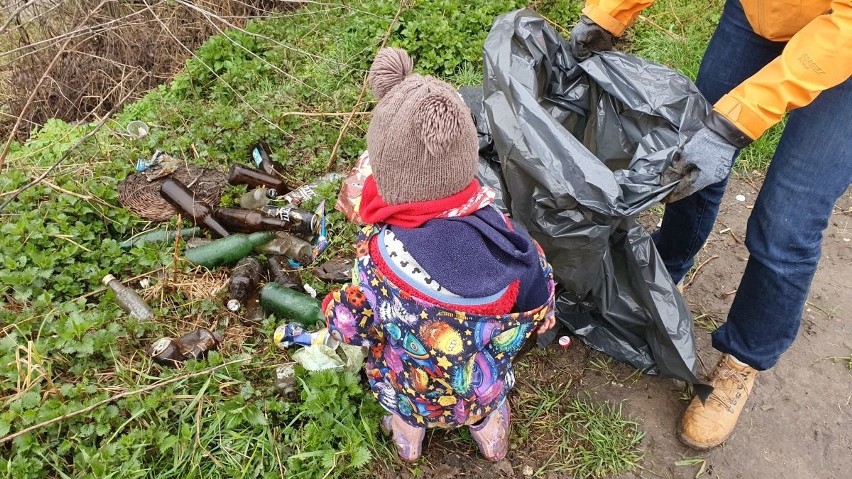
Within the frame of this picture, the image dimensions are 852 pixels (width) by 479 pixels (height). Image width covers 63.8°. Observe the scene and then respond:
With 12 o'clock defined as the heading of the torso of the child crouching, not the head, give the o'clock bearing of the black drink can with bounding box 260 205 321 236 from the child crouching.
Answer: The black drink can is roughly at 11 o'clock from the child crouching.

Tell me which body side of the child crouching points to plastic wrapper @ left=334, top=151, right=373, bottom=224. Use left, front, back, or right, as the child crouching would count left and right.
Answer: front

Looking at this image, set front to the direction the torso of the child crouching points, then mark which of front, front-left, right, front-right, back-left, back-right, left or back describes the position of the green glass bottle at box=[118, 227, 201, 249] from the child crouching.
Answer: front-left

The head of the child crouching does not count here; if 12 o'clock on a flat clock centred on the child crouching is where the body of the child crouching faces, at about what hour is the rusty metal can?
The rusty metal can is roughly at 10 o'clock from the child crouching.

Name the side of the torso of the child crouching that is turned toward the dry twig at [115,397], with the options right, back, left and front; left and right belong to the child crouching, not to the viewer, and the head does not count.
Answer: left

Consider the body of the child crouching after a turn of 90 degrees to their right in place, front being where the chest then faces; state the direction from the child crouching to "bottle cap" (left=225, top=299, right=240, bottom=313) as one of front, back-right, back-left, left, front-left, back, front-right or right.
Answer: back-left

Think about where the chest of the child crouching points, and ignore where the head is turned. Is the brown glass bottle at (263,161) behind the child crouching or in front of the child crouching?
in front

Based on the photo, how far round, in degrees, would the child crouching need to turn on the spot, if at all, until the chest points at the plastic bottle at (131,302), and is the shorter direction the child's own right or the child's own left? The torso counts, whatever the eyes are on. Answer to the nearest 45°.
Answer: approximately 45° to the child's own left

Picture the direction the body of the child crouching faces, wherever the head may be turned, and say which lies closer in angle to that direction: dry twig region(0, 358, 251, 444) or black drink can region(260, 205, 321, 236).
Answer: the black drink can

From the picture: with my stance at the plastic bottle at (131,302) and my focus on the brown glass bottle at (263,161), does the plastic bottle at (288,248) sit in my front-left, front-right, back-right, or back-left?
front-right

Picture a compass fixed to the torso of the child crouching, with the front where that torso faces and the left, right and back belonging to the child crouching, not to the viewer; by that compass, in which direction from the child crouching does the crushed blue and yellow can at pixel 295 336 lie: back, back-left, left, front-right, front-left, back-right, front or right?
front-left

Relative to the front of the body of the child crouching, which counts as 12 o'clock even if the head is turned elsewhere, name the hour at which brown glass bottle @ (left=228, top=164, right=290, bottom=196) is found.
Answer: The brown glass bottle is roughly at 11 o'clock from the child crouching.

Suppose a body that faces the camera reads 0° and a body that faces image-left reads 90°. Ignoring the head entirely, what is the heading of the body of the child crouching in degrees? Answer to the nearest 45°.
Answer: approximately 180°
